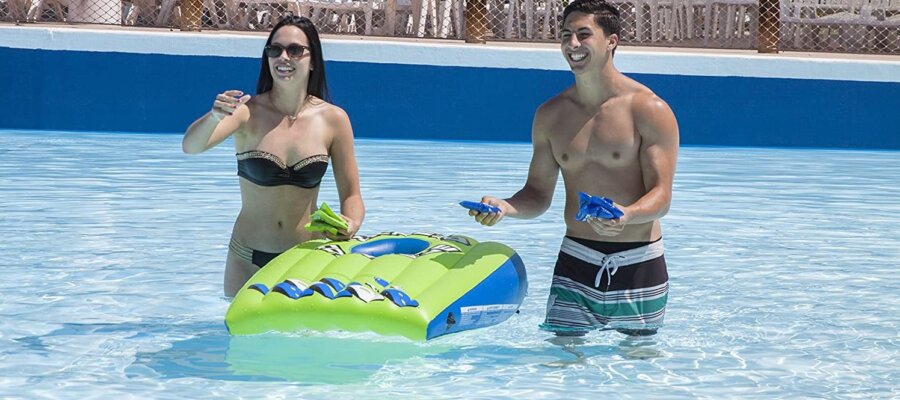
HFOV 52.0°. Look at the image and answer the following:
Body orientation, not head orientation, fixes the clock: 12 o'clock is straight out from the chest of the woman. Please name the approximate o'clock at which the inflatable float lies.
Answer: The inflatable float is roughly at 11 o'clock from the woman.

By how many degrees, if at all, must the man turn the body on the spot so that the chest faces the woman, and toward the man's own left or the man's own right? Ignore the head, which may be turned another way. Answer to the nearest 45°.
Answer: approximately 45° to the man's own right

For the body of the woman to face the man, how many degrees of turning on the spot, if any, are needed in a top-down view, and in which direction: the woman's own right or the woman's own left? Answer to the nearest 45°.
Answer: approximately 45° to the woman's own left

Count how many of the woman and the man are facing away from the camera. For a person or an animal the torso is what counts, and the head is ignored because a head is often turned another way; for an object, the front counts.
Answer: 0

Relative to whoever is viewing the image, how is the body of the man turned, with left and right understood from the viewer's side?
facing the viewer and to the left of the viewer

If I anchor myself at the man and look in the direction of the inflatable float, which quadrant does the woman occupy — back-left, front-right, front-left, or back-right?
front-right

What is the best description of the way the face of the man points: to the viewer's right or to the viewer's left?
to the viewer's left

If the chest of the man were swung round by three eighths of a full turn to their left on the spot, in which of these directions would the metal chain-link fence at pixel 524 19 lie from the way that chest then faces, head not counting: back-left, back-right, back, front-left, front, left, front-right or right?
left

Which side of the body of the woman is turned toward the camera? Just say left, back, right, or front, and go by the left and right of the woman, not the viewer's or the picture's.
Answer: front
